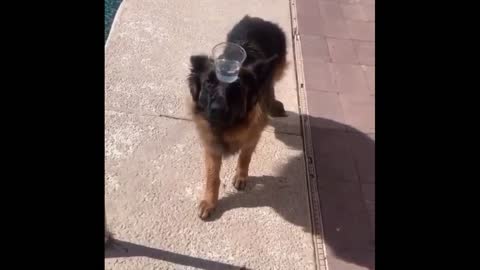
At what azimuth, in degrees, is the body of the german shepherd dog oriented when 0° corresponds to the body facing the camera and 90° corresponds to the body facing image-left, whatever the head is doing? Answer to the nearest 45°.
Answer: approximately 45°
